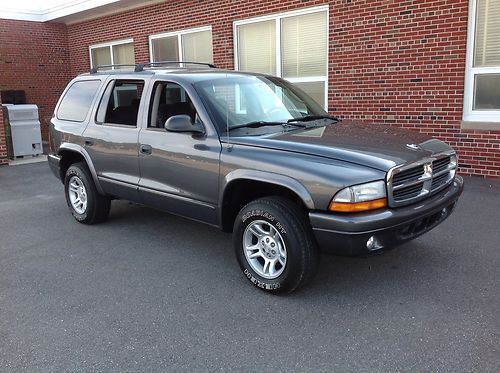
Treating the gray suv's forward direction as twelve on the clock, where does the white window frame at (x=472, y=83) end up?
The white window frame is roughly at 9 o'clock from the gray suv.

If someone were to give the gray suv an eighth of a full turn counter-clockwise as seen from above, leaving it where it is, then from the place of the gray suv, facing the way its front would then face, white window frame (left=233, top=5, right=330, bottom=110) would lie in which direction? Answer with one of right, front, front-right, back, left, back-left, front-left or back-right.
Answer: left

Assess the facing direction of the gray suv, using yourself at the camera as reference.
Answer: facing the viewer and to the right of the viewer
